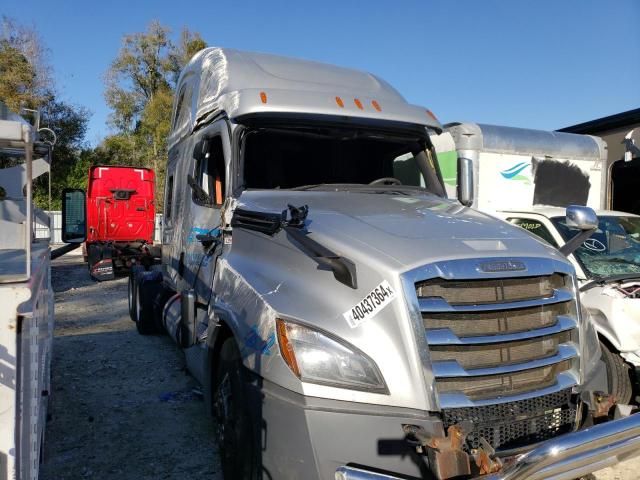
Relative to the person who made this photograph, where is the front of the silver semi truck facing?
facing the viewer and to the right of the viewer

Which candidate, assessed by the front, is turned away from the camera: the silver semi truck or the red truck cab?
the red truck cab

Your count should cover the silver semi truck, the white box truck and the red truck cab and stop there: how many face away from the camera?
1

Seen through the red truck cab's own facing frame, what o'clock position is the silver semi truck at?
The silver semi truck is roughly at 6 o'clock from the red truck cab.

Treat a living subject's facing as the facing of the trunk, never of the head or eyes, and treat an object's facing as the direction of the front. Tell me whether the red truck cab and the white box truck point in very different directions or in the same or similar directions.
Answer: very different directions

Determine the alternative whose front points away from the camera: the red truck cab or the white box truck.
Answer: the red truck cab

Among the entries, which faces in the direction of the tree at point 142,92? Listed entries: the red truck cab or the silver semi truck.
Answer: the red truck cab

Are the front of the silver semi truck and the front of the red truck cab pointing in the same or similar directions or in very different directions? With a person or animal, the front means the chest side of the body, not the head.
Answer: very different directions

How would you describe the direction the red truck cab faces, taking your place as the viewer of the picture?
facing away from the viewer

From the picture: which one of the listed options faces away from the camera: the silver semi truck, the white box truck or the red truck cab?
the red truck cab

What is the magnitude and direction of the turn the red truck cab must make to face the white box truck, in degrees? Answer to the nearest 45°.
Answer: approximately 135° to its right
